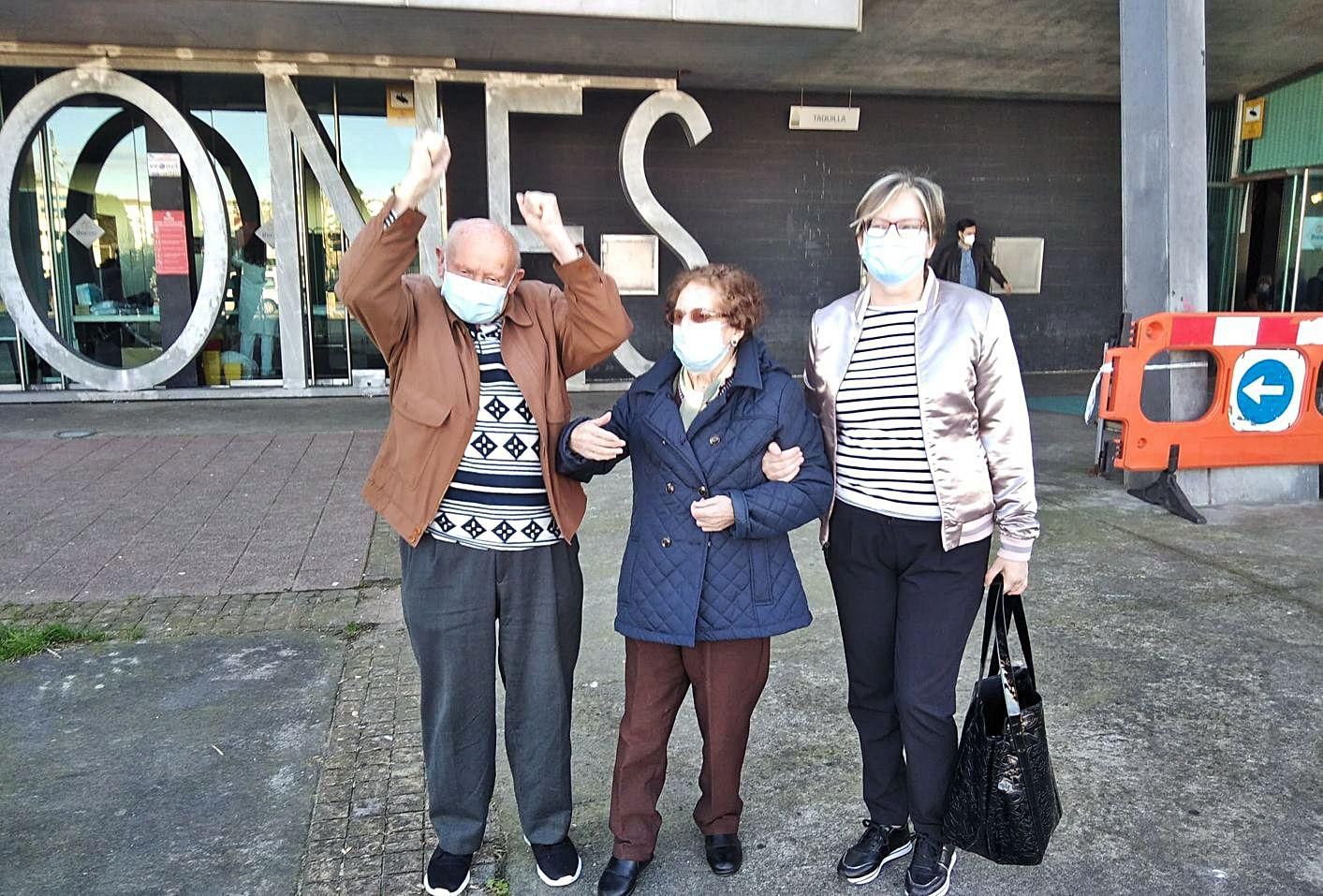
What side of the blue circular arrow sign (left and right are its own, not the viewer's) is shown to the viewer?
front

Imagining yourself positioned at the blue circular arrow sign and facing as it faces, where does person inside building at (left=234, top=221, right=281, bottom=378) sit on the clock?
The person inside building is roughly at 3 o'clock from the blue circular arrow sign.

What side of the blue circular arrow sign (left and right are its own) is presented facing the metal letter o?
right

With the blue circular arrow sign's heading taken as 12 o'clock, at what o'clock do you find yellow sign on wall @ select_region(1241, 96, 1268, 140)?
The yellow sign on wall is roughly at 6 o'clock from the blue circular arrow sign.

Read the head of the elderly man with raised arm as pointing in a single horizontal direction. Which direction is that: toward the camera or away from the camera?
toward the camera

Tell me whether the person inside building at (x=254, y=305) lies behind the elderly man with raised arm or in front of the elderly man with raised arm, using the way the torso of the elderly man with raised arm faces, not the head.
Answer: behind

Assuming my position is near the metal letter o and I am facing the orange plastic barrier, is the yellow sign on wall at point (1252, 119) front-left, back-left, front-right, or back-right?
front-left

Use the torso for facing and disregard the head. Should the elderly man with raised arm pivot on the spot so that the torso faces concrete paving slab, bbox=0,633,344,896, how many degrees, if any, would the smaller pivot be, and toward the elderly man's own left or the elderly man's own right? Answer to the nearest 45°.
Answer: approximately 135° to the elderly man's own right

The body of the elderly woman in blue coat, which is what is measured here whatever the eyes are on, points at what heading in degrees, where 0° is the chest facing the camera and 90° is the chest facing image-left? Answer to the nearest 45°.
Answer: approximately 45°

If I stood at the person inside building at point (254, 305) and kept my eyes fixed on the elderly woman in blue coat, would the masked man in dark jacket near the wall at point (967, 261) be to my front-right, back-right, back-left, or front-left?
front-left

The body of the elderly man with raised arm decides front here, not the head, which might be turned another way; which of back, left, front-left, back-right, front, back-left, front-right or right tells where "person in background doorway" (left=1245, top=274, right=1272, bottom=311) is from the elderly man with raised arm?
back-left

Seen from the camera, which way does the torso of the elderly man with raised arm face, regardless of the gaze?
toward the camera

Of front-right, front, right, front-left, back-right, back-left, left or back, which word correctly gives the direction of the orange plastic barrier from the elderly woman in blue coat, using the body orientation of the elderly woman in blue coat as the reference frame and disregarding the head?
back

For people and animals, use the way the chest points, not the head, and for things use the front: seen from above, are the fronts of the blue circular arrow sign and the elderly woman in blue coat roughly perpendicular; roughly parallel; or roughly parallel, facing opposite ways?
roughly parallel

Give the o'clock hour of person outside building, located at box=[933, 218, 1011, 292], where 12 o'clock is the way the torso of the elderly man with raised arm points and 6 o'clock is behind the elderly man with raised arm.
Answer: The person outside building is roughly at 7 o'clock from the elderly man with raised arm.

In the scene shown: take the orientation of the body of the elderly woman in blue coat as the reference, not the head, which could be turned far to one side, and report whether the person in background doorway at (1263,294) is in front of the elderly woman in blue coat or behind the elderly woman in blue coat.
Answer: behind

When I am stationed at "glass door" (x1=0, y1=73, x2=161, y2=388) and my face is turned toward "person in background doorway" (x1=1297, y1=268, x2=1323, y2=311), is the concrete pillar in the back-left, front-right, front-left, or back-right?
front-right

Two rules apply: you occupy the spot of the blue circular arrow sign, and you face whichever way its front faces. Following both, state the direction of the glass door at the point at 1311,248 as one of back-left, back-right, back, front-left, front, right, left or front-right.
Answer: back

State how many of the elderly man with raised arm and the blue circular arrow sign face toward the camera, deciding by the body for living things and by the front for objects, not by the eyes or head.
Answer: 2
